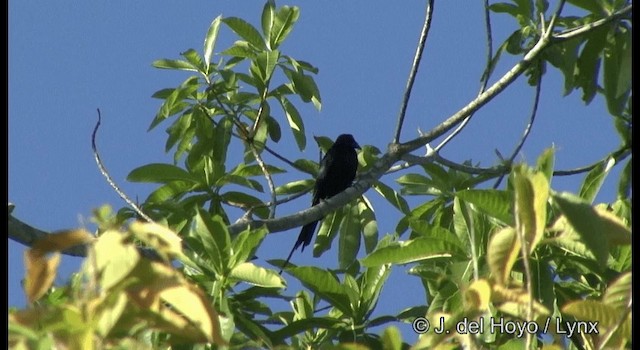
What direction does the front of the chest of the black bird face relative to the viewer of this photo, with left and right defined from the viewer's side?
facing to the right of the viewer
